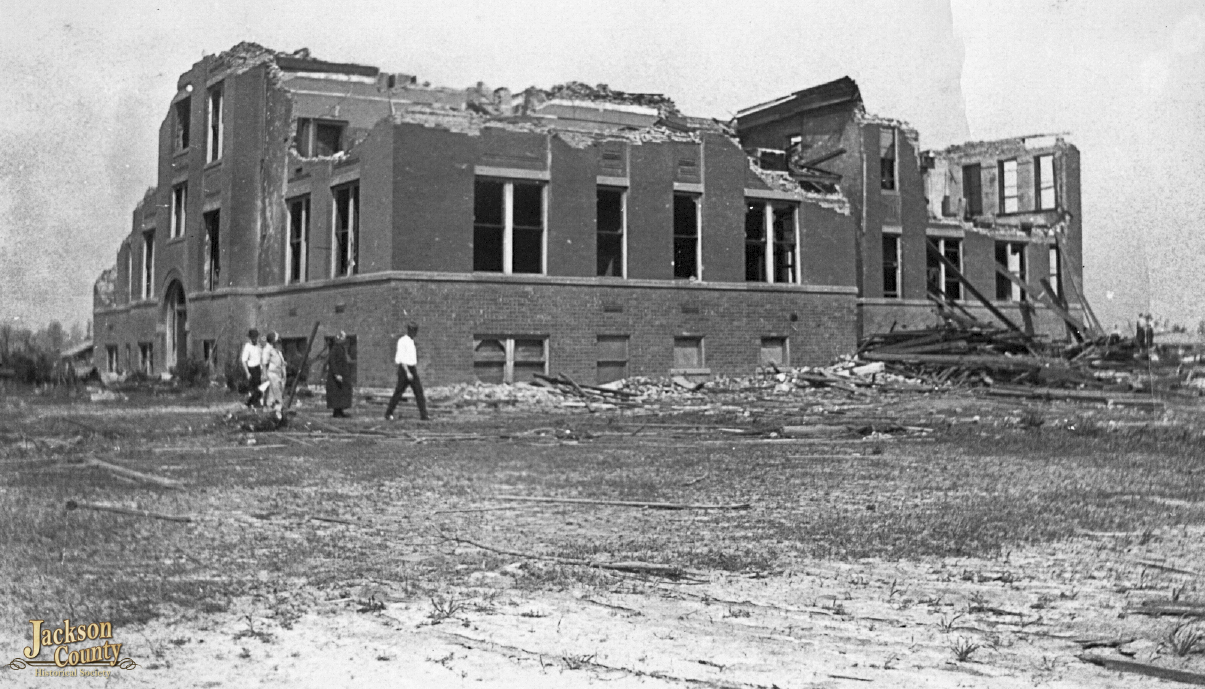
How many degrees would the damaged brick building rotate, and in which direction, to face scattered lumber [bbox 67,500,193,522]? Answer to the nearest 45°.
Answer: approximately 45° to its left

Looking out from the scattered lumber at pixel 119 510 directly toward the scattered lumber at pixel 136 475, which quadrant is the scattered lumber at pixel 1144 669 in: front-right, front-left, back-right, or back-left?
back-right

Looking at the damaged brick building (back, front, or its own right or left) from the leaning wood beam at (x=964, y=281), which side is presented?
back

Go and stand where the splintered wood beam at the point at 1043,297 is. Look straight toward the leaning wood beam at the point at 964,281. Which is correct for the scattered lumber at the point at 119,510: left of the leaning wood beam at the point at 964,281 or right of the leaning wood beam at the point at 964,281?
left

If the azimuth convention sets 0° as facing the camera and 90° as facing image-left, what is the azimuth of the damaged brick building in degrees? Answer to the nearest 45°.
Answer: approximately 45°

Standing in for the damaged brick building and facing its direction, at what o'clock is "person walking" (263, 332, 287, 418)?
The person walking is roughly at 11 o'clock from the damaged brick building.

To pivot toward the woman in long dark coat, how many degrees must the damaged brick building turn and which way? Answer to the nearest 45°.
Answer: approximately 45° to its left

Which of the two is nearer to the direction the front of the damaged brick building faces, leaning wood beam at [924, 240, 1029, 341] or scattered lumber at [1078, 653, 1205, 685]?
the scattered lumber

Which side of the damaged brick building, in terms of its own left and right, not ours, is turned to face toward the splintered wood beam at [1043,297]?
back
